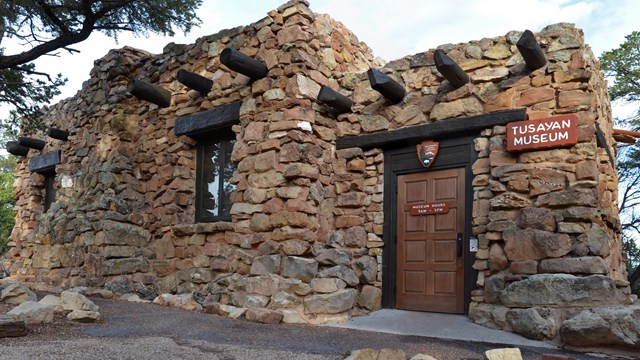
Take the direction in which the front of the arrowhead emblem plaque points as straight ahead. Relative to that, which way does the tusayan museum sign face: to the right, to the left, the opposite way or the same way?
the same way

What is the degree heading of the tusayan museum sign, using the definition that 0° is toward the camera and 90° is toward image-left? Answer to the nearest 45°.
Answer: approximately 0°

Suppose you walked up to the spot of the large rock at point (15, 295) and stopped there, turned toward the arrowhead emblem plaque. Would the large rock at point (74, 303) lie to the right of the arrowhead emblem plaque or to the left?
right

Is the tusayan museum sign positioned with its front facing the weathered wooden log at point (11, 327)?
no

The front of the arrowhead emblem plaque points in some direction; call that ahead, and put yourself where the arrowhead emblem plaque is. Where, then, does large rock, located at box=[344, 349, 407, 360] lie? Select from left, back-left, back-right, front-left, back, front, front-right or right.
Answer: front

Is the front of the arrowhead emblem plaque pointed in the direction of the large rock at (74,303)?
no

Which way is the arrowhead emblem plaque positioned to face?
toward the camera

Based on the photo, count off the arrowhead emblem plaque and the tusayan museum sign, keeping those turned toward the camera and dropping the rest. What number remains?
2

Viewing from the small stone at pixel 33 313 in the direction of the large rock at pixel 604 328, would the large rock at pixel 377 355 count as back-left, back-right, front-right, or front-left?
front-right

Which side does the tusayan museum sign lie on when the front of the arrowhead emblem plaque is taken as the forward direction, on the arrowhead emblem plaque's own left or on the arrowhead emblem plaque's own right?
on the arrowhead emblem plaque's own left

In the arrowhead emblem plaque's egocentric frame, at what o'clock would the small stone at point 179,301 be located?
The small stone is roughly at 3 o'clock from the arrowhead emblem plaque.

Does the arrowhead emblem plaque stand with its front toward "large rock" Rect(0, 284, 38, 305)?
no

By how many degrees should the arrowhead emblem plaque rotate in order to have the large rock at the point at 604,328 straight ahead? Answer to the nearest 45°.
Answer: approximately 45° to its left

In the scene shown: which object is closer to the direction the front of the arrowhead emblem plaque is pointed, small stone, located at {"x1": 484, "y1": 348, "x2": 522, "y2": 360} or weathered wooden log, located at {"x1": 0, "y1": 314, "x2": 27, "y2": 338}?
the small stone
